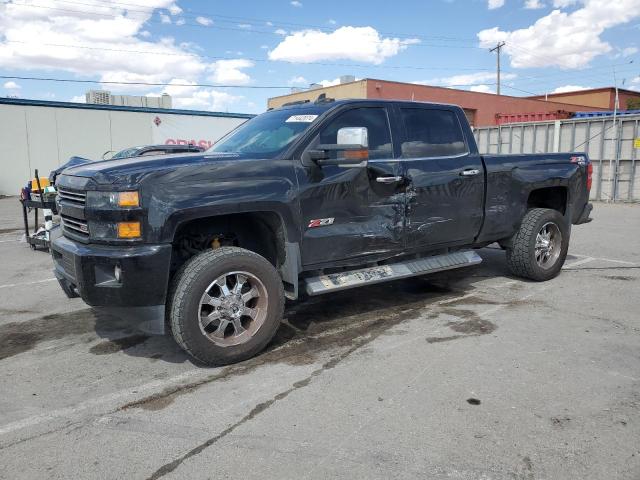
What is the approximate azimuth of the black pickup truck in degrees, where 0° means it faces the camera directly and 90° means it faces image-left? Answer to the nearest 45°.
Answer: approximately 45°
